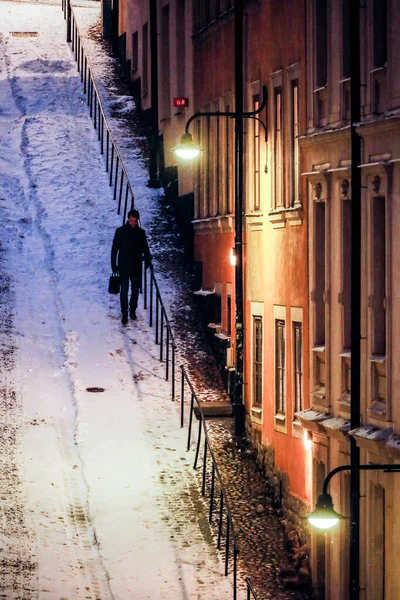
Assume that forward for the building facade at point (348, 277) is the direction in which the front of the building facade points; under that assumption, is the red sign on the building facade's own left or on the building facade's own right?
on the building facade's own right

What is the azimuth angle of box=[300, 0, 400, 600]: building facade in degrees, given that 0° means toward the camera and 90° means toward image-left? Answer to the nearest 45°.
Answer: approximately 45°

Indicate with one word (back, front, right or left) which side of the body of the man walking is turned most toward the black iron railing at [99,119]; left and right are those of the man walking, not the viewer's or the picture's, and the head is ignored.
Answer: back

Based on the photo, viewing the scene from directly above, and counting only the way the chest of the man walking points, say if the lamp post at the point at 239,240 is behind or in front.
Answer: in front

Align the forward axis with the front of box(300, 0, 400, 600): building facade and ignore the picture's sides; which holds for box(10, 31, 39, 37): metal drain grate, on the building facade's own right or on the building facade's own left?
on the building facade's own right

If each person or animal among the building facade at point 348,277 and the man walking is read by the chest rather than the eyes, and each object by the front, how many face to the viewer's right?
0
